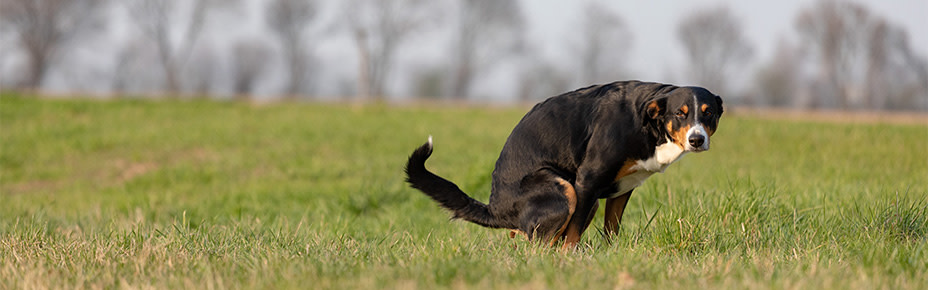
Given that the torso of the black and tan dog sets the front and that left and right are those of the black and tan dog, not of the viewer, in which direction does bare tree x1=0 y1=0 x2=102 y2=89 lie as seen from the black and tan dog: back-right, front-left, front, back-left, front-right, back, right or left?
back-left

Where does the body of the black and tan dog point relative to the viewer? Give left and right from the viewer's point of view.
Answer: facing to the right of the viewer
